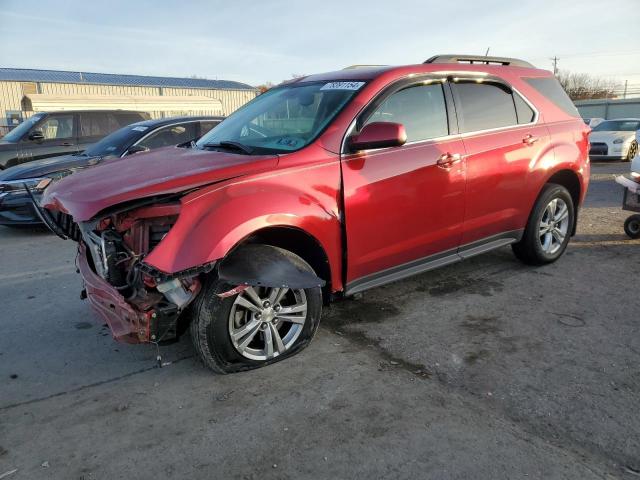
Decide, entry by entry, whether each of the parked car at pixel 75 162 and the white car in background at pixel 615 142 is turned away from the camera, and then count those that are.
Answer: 0

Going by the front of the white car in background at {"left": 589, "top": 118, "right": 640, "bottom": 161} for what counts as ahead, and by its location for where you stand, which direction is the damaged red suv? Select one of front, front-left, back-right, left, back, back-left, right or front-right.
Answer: front-left

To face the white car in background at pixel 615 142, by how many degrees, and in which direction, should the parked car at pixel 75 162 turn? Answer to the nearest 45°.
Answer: approximately 135° to its left

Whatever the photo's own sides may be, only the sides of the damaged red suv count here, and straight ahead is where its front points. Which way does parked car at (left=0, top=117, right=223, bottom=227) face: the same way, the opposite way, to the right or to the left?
the same way

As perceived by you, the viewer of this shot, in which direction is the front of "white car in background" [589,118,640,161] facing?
facing the viewer and to the left of the viewer

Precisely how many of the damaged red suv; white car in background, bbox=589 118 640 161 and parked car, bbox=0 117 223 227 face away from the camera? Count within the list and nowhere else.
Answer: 0

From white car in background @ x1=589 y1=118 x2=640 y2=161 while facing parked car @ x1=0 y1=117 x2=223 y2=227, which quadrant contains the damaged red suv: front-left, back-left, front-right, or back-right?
front-left

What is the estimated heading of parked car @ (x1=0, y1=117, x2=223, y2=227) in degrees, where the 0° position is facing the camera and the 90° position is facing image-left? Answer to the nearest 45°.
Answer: approximately 45°

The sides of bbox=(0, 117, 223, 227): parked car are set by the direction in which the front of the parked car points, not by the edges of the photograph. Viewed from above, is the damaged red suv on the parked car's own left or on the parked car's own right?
on the parked car's own left

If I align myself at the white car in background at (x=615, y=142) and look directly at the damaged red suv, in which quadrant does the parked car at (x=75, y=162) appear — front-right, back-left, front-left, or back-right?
front-right

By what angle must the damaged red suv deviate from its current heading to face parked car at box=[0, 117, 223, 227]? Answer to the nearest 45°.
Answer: approximately 90° to its right

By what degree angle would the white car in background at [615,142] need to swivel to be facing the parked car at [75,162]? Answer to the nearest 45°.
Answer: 0° — it already faces it
